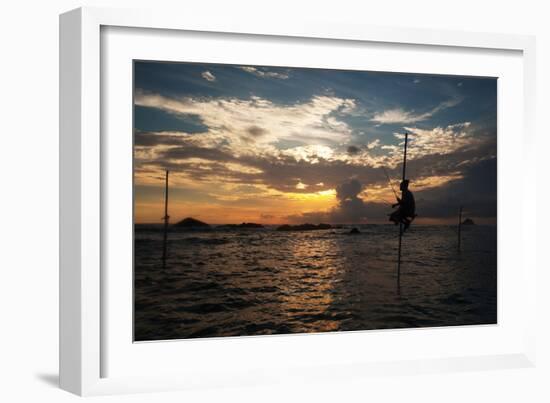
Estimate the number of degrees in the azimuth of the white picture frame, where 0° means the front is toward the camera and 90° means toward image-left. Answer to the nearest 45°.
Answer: approximately 315°
